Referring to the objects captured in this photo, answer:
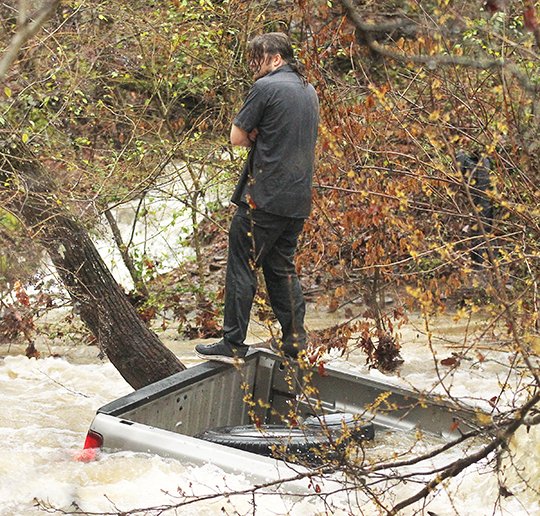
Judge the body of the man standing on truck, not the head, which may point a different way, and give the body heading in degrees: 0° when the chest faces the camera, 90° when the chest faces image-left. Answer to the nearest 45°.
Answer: approximately 135°
